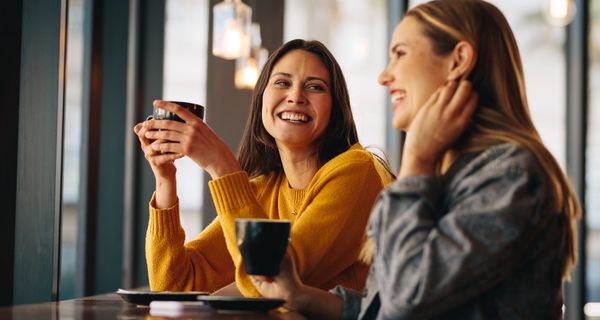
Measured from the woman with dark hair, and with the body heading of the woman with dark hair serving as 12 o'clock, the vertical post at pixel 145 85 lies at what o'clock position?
The vertical post is roughly at 4 o'clock from the woman with dark hair.

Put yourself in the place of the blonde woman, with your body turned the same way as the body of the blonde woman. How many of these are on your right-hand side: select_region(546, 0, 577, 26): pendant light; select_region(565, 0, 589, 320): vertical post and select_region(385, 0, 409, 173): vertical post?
3

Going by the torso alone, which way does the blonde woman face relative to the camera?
to the viewer's left

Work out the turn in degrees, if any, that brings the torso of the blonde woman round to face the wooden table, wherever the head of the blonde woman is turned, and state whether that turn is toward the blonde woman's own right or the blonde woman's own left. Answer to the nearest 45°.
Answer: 0° — they already face it

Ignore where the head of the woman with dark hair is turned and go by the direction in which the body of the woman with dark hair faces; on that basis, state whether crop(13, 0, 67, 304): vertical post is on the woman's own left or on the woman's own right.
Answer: on the woman's own right

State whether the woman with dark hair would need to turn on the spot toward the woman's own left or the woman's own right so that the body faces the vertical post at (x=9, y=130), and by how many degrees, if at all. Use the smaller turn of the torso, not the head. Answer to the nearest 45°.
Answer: approximately 45° to the woman's own right

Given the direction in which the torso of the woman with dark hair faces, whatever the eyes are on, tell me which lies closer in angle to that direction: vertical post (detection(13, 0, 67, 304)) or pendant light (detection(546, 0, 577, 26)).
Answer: the vertical post

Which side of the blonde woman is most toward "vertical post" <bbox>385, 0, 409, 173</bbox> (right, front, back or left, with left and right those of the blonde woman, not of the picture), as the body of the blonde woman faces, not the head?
right

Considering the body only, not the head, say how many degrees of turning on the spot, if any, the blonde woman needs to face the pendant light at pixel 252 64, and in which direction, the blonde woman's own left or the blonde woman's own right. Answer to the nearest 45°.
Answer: approximately 90° to the blonde woman's own right

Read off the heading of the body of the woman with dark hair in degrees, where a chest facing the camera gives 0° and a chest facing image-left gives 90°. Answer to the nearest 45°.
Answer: approximately 45°
